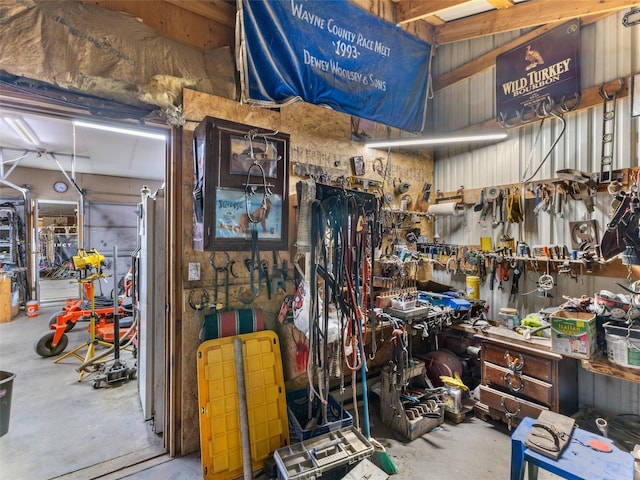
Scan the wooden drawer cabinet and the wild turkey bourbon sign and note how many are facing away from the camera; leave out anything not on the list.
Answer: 0

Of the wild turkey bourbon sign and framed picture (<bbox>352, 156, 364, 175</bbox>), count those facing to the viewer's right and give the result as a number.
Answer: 0

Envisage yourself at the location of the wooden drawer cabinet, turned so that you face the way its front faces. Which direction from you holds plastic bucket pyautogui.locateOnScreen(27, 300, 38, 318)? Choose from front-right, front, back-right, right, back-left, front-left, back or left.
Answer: front-right

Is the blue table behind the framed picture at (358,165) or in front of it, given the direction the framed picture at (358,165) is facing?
in front

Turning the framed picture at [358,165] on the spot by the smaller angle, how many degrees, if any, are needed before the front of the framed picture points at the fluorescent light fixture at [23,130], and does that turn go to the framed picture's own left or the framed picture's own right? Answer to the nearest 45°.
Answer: approximately 90° to the framed picture's own right

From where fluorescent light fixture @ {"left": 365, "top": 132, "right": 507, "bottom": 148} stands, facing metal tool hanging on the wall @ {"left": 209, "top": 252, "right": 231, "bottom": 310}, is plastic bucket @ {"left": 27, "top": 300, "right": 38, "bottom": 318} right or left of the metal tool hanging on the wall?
right

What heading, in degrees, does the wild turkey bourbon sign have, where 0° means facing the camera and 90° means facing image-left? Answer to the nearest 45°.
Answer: approximately 45°

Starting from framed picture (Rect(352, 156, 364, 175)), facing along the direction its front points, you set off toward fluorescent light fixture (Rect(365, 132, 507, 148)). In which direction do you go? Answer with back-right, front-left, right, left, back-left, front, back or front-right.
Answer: left

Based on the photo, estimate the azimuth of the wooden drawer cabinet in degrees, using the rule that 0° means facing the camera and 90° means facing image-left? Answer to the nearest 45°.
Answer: approximately 45°
